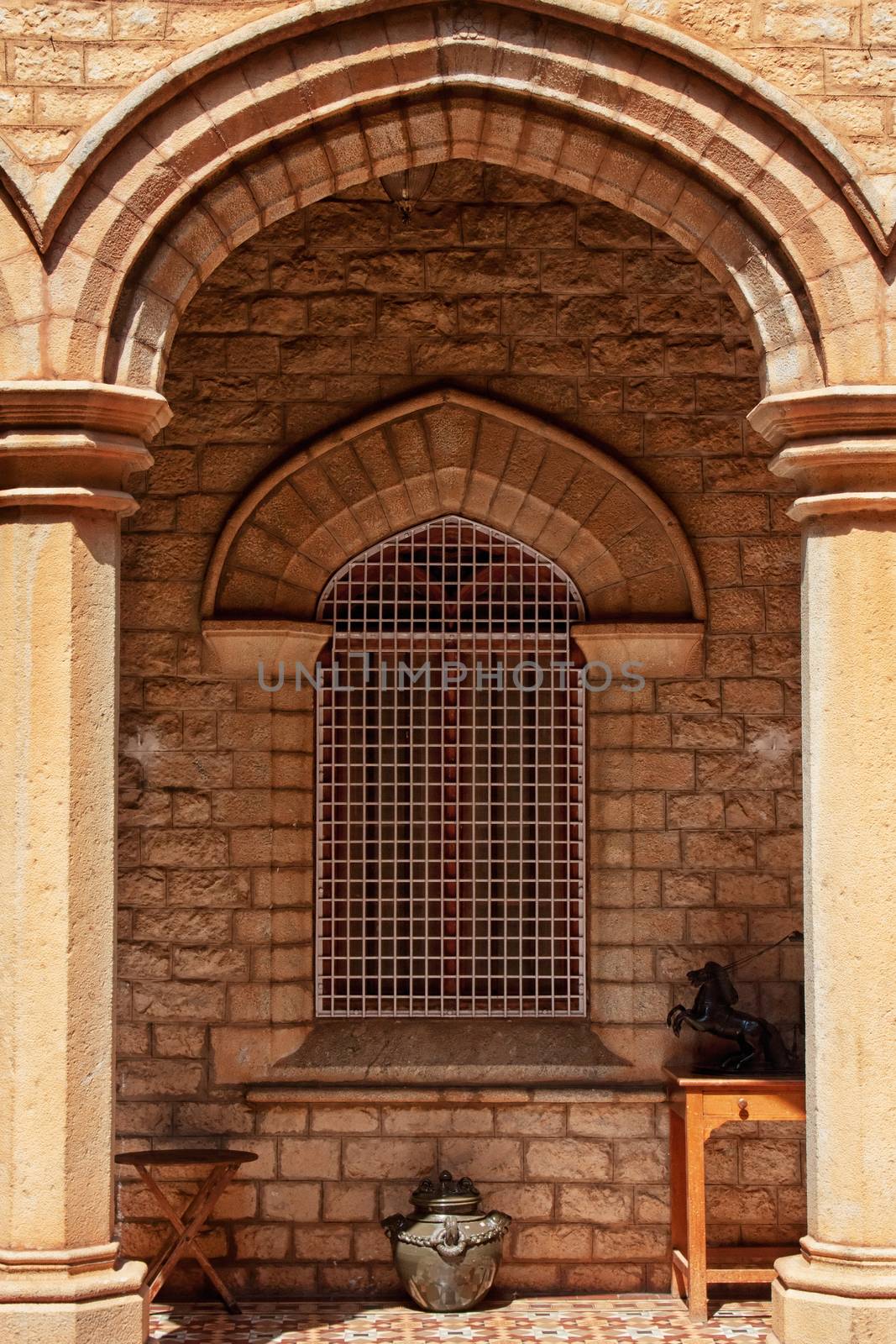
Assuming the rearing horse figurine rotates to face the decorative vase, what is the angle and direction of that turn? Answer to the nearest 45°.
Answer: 0° — it already faces it

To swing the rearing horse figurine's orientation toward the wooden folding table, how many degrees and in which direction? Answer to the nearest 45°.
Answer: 0° — it already faces it

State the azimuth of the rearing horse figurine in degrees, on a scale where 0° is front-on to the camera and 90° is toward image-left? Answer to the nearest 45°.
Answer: approximately 90°
